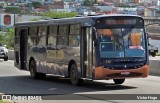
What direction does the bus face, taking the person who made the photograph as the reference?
facing the viewer and to the right of the viewer
